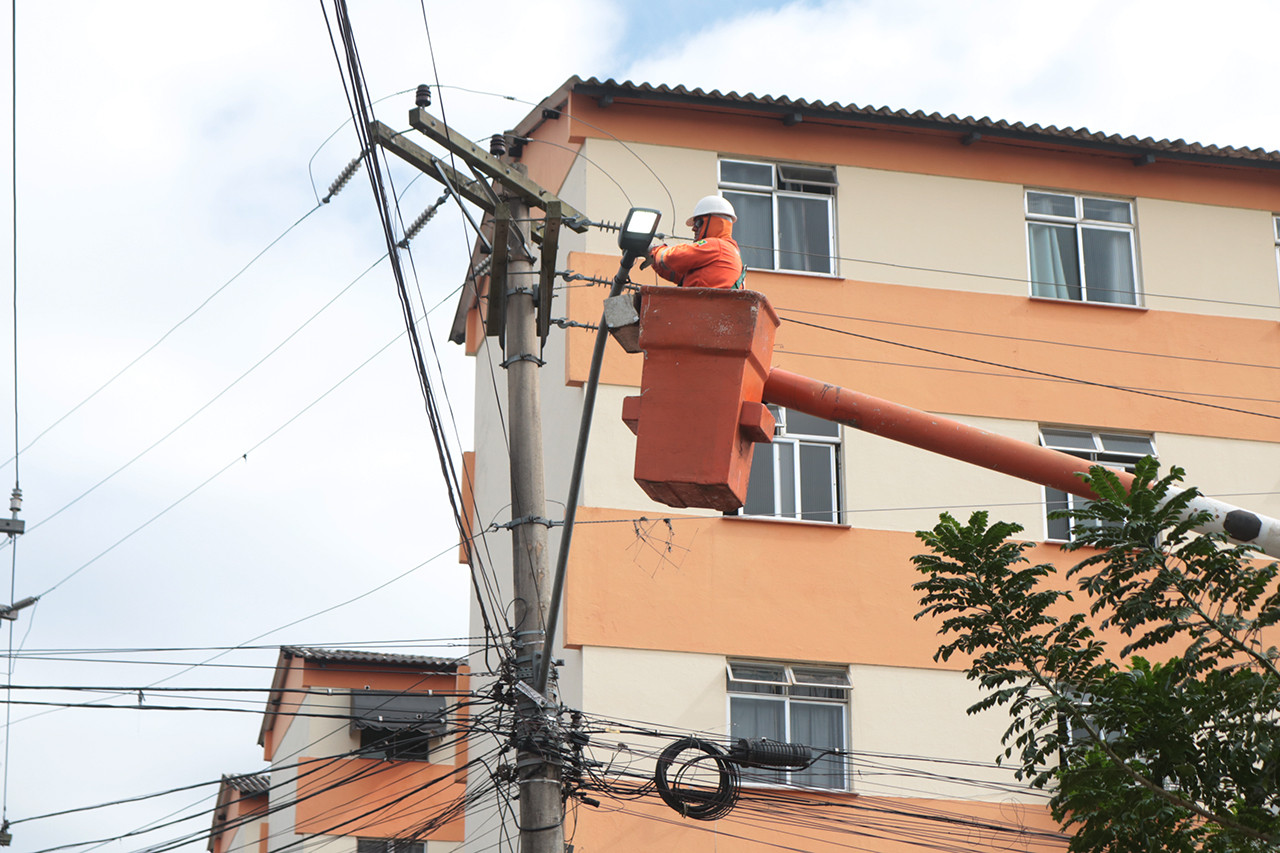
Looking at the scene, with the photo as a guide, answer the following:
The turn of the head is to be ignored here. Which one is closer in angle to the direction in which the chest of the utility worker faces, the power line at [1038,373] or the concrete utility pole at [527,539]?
the concrete utility pole

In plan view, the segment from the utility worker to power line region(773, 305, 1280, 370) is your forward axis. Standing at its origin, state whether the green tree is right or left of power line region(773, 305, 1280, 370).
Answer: right

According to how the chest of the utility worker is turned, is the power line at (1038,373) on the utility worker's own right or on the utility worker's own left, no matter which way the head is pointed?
on the utility worker's own right

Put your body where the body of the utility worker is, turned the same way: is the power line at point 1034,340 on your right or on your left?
on your right

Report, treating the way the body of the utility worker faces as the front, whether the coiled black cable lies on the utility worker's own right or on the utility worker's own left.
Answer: on the utility worker's own right

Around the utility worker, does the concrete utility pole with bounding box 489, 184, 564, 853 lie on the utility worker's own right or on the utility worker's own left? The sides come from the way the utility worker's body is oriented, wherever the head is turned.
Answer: on the utility worker's own right

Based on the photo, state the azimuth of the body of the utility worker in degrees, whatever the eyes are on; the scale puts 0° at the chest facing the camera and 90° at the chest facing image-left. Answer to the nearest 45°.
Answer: approximately 90°

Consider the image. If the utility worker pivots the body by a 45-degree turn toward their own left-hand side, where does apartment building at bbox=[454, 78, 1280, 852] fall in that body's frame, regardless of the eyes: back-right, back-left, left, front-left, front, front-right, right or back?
back-right

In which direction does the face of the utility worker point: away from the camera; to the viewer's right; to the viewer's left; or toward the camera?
to the viewer's left
